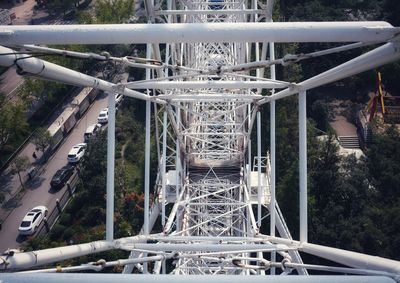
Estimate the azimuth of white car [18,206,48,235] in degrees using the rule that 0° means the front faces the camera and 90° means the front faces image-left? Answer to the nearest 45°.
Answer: approximately 225°

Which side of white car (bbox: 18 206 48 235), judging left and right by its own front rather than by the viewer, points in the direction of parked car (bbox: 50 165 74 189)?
front
